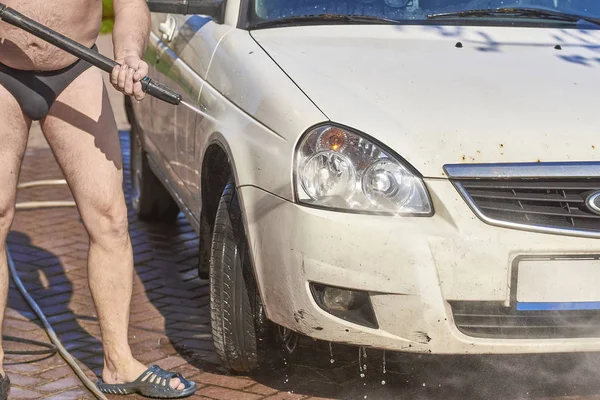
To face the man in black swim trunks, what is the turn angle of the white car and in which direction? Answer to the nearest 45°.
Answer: approximately 45° to its right

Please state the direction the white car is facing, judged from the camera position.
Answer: facing the viewer and to the right of the viewer
